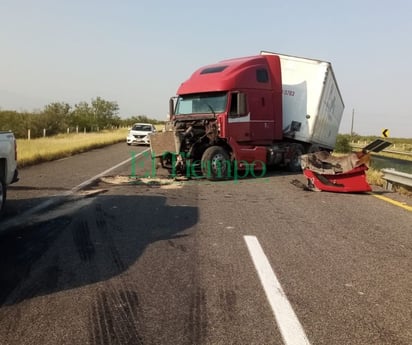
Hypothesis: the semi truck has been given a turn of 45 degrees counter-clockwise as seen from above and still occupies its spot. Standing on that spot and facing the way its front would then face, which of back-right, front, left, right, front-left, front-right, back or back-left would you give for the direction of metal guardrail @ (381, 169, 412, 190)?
front-left

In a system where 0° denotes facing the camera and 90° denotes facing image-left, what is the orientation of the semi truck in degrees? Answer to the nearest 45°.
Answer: approximately 45°

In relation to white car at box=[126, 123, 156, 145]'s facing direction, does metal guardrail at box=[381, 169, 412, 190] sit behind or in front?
in front

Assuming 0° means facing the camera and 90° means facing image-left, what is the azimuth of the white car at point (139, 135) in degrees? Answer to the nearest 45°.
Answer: approximately 0°

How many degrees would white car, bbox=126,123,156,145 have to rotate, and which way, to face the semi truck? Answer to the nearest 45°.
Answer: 0° — it already faces it

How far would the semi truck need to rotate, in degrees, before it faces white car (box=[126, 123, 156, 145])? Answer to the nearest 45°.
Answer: approximately 90° to its right
